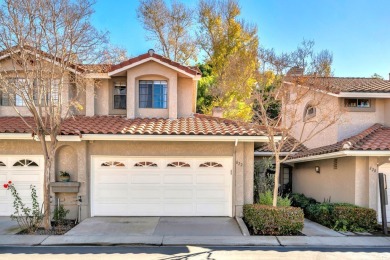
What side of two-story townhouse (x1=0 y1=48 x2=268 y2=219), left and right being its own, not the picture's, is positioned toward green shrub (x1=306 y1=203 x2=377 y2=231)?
left

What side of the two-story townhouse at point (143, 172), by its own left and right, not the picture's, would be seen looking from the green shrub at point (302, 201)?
left

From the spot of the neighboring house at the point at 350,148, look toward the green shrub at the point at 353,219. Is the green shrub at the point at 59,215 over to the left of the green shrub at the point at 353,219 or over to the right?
right

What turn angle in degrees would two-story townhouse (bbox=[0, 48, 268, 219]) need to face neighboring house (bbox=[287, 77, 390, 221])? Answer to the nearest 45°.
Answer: approximately 90° to its left

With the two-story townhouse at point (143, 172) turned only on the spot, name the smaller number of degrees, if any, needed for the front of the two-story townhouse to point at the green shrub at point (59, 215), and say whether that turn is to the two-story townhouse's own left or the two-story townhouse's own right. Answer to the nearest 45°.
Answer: approximately 90° to the two-story townhouse's own right

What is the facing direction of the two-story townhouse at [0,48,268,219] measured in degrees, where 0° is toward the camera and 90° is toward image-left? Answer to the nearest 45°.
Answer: approximately 0°

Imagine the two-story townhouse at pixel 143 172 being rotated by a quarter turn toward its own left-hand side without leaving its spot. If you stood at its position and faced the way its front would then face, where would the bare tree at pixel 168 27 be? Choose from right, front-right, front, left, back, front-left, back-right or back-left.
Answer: left

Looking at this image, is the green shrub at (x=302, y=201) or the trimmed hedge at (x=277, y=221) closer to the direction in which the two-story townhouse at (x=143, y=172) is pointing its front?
the trimmed hedge

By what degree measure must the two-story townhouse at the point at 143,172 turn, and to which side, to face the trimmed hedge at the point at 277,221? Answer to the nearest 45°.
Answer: approximately 45° to its left
